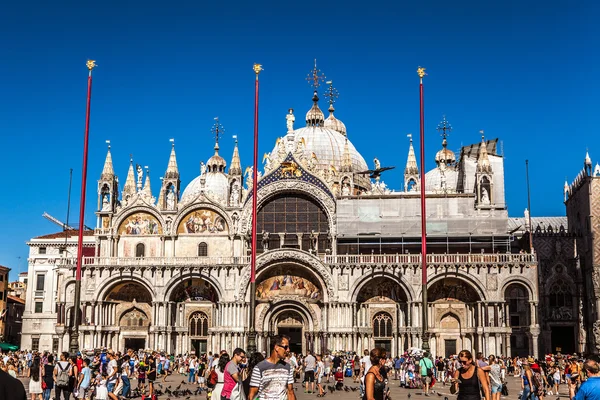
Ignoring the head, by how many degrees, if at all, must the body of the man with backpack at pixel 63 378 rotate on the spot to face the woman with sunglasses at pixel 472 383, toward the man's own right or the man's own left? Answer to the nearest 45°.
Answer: approximately 135° to the man's own right

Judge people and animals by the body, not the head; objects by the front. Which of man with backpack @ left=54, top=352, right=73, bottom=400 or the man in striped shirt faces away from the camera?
the man with backpack

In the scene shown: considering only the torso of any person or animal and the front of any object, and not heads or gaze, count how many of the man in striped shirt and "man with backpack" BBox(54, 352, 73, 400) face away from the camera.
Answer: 1

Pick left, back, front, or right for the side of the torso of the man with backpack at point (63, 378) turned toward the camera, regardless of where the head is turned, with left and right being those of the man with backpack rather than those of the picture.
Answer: back

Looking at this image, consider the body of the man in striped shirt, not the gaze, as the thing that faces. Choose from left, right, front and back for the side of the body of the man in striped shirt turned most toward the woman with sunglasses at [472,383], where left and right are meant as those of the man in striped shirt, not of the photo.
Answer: left

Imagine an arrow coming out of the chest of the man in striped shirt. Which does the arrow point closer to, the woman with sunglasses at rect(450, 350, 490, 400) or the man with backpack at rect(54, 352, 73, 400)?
the woman with sunglasses

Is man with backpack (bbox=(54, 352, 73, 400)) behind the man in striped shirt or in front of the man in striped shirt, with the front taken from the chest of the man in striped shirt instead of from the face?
behind
